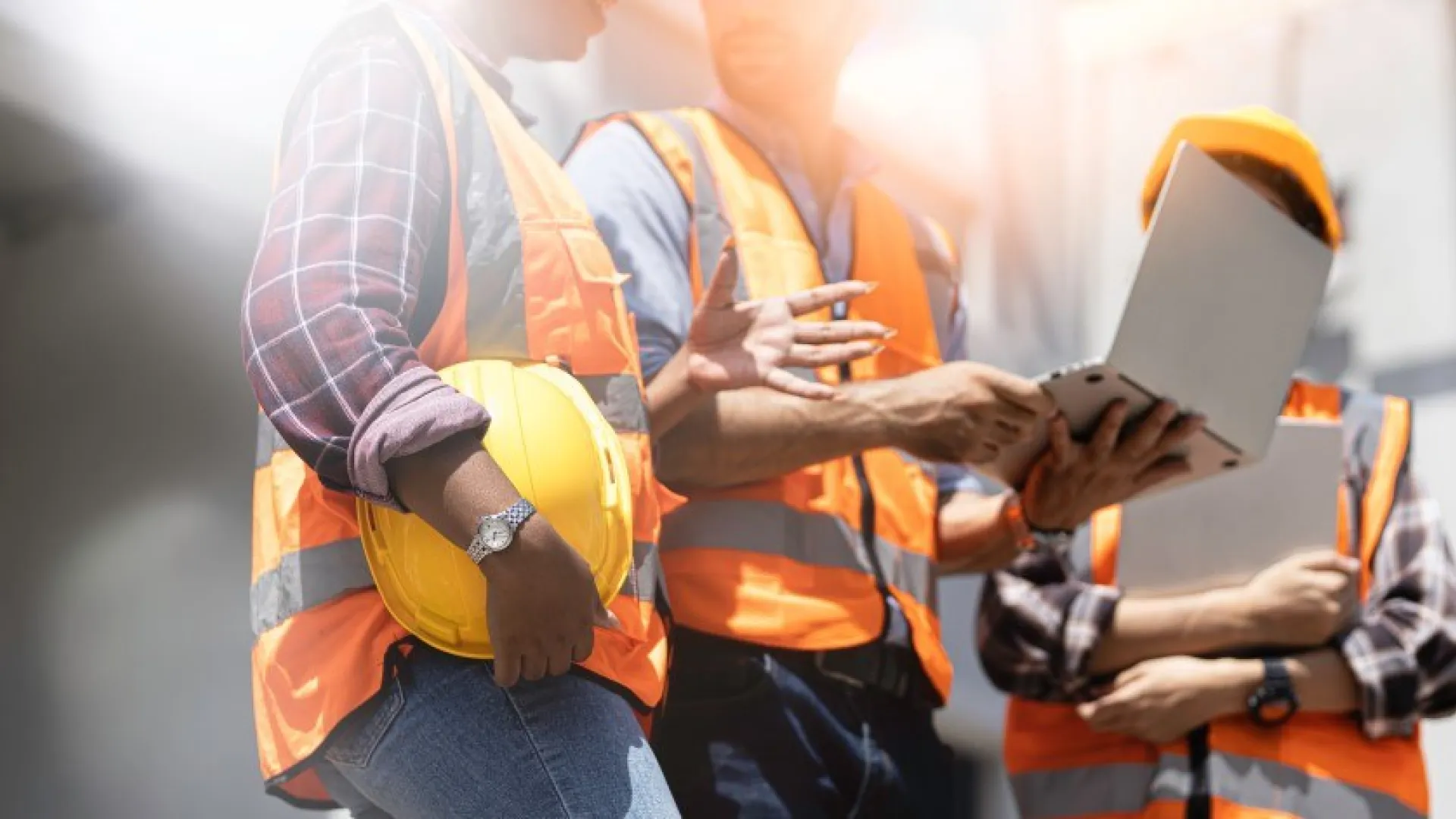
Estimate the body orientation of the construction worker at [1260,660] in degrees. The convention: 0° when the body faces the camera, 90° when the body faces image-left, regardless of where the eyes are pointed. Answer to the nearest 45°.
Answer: approximately 0°

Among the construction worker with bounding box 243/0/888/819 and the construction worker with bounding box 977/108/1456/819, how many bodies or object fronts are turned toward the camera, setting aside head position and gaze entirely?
1

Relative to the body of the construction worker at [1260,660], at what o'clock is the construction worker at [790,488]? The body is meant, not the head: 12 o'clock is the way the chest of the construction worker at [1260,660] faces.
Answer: the construction worker at [790,488] is roughly at 2 o'clock from the construction worker at [1260,660].

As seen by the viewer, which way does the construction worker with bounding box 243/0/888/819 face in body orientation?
to the viewer's right

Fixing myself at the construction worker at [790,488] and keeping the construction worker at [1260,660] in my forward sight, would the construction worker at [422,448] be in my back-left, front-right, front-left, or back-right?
back-right

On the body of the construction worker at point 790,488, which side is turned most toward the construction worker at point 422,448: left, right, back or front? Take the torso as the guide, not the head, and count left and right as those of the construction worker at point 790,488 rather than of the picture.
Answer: right
